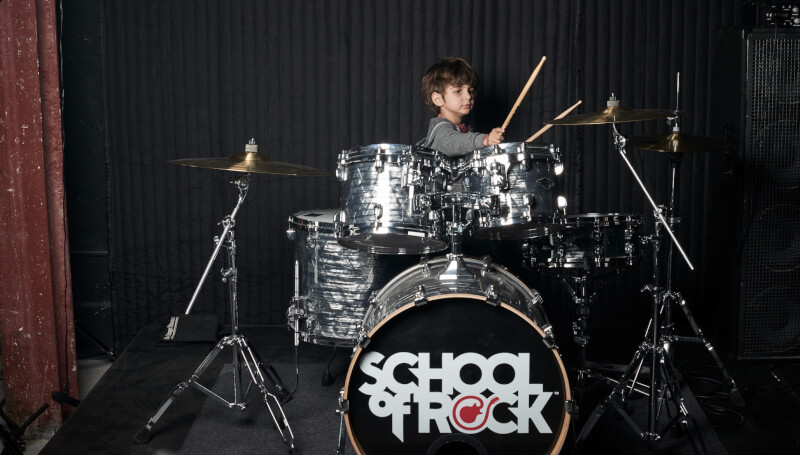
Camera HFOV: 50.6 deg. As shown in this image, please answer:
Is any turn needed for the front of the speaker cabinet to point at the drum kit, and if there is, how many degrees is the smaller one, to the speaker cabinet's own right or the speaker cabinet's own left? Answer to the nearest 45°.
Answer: approximately 45° to the speaker cabinet's own right

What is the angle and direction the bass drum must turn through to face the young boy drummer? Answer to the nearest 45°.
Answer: approximately 180°

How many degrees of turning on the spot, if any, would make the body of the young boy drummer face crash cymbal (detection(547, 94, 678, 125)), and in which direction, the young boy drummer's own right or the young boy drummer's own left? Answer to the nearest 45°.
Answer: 0° — they already face it

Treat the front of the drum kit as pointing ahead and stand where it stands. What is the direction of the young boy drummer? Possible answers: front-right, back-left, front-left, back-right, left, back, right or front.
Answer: back

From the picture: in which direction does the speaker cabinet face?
toward the camera

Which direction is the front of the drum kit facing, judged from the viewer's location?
facing the viewer

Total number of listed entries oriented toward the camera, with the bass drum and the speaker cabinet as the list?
2

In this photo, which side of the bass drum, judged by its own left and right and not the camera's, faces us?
front

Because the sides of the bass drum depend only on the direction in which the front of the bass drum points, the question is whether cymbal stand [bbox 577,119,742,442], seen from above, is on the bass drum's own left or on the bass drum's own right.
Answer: on the bass drum's own left

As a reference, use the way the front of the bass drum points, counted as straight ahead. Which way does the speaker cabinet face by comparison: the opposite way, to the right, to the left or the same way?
the same way
